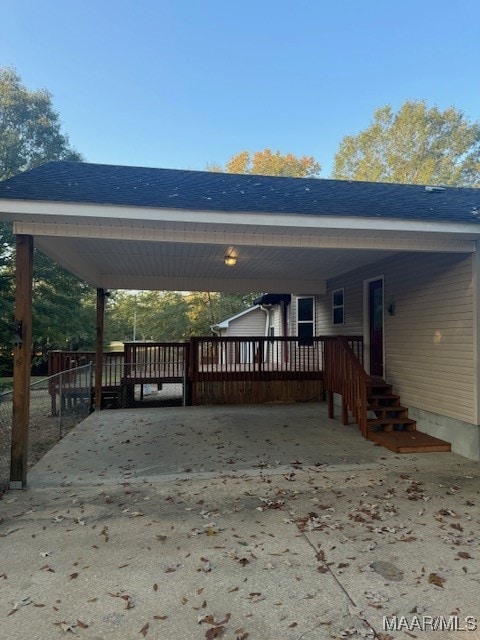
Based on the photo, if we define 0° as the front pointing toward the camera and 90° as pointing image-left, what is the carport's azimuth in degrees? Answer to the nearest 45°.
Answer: approximately 0°

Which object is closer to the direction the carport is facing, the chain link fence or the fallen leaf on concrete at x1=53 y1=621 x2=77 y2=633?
the fallen leaf on concrete

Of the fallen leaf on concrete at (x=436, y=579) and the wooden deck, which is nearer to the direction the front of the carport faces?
the fallen leaf on concrete

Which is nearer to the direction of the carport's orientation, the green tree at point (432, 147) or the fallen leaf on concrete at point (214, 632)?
the fallen leaf on concrete

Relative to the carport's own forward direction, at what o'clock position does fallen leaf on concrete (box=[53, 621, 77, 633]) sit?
The fallen leaf on concrete is roughly at 12 o'clock from the carport.

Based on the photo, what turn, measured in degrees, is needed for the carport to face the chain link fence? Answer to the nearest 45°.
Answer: approximately 135° to its right

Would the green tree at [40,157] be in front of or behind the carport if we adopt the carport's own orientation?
behind

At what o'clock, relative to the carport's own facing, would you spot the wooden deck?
The wooden deck is roughly at 6 o'clock from the carport.

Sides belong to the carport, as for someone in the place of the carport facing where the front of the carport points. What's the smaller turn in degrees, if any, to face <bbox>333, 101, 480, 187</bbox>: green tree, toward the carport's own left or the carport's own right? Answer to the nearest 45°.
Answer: approximately 135° to the carport's own left

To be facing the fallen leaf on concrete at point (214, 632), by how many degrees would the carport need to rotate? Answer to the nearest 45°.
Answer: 0° — it already faces it
